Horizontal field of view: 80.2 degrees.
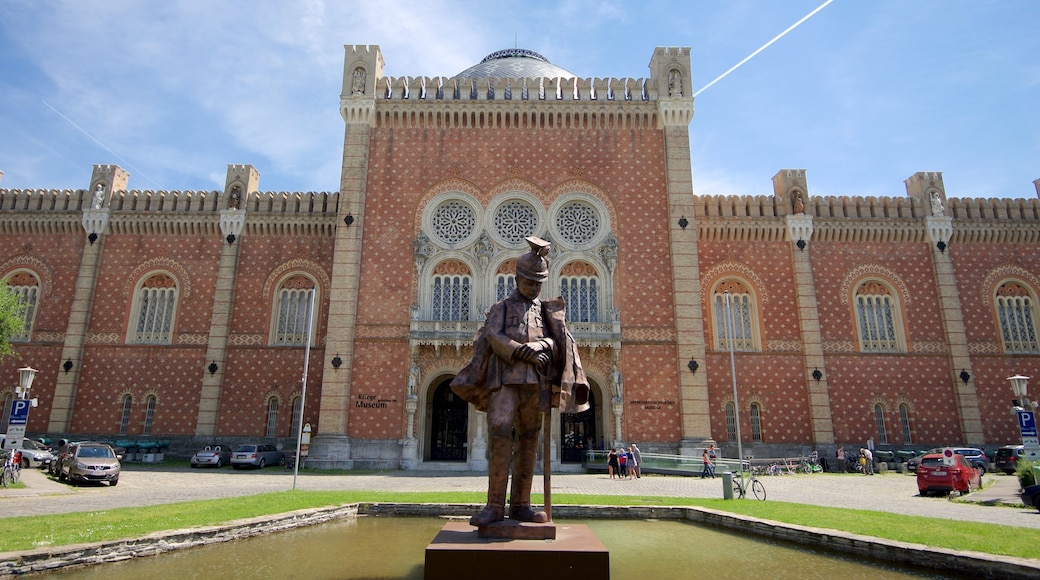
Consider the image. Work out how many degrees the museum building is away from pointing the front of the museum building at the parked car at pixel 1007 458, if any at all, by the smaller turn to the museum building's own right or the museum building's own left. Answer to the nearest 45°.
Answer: approximately 90° to the museum building's own left

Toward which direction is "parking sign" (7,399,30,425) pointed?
toward the camera

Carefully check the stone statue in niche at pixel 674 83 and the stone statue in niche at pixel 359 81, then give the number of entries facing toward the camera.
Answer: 2

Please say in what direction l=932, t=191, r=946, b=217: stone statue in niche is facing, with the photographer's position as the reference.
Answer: facing the viewer

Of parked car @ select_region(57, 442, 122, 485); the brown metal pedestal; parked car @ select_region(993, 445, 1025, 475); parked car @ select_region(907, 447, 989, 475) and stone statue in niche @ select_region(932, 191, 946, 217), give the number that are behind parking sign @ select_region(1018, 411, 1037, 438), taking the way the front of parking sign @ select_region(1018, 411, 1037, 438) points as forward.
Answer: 3

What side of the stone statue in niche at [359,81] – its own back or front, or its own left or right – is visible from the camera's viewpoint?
front

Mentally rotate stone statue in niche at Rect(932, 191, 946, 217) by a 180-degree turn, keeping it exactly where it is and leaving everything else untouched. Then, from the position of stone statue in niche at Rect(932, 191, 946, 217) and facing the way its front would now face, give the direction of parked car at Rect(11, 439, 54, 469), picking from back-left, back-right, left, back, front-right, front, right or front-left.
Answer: back-left

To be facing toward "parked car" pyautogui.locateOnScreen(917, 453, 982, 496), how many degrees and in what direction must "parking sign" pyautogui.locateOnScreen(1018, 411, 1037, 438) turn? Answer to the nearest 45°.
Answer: approximately 45° to its right

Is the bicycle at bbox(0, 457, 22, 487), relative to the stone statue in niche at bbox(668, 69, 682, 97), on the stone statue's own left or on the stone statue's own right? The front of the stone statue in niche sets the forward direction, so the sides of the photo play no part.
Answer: on the stone statue's own right

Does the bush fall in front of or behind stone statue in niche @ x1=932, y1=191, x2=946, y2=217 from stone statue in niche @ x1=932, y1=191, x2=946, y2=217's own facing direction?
in front
